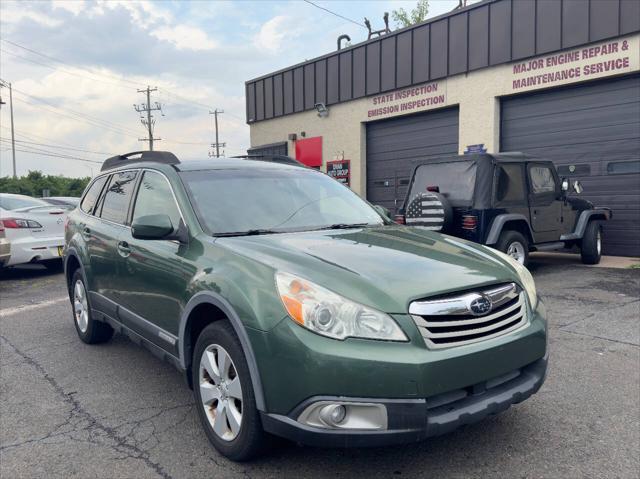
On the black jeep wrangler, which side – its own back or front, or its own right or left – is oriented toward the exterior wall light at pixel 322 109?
left

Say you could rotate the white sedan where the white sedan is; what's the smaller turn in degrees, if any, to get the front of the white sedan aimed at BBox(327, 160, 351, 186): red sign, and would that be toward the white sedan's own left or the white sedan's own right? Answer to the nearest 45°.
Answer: approximately 90° to the white sedan's own right

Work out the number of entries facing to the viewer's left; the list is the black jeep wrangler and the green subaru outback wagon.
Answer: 0

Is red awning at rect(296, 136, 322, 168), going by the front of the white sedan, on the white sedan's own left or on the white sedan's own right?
on the white sedan's own right

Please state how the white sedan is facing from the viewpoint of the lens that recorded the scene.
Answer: facing away from the viewer and to the left of the viewer

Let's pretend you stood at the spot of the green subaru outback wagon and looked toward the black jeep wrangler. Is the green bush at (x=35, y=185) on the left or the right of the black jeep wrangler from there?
left

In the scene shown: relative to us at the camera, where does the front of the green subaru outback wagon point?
facing the viewer and to the right of the viewer

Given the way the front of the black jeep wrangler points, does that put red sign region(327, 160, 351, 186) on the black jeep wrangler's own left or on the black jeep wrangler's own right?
on the black jeep wrangler's own left

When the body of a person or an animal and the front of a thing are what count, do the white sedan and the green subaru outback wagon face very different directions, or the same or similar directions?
very different directions

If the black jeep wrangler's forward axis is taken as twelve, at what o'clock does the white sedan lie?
The white sedan is roughly at 7 o'clock from the black jeep wrangler.

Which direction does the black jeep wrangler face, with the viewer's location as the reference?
facing away from the viewer and to the right of the viewer

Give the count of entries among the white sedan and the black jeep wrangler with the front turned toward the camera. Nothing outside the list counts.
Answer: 0

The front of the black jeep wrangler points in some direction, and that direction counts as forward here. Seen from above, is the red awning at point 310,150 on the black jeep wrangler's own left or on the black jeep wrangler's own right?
on the black jeep wrangler's own left

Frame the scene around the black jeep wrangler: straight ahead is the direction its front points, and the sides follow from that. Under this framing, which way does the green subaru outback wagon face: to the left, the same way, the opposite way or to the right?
to the right
